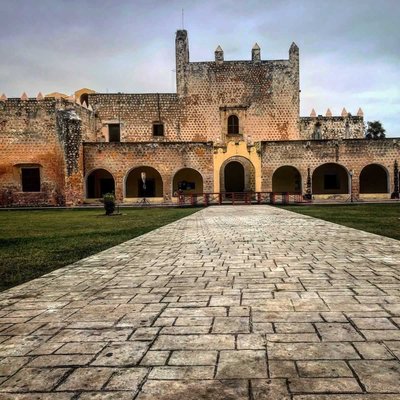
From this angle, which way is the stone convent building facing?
toward the camera

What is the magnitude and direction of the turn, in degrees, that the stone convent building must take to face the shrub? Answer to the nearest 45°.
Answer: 0° — it already faces it
